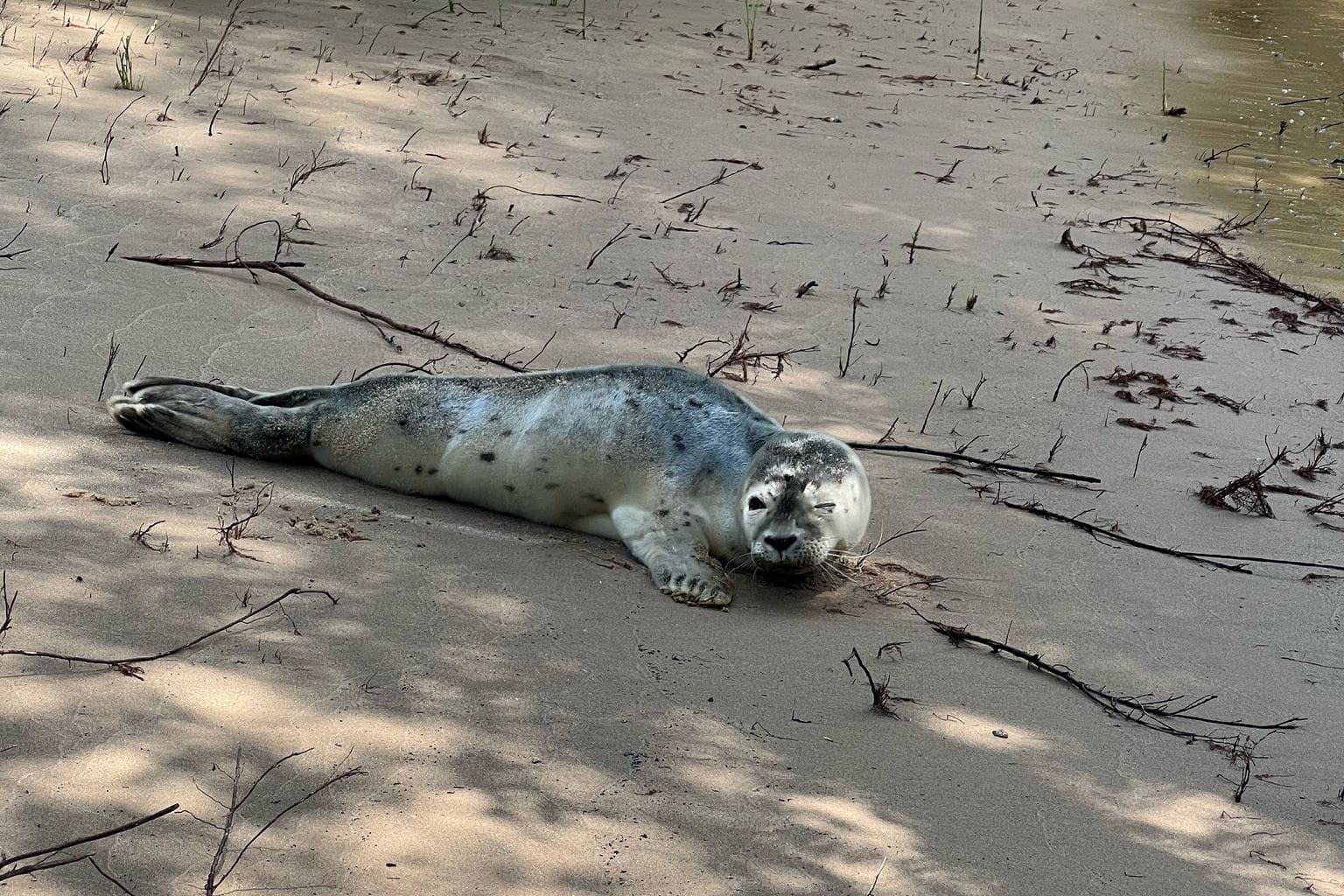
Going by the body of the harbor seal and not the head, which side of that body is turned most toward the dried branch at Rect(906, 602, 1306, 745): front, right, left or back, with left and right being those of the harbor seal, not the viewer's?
front

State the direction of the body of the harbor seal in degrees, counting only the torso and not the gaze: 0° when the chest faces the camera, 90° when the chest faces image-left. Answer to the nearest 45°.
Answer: approximately 315°

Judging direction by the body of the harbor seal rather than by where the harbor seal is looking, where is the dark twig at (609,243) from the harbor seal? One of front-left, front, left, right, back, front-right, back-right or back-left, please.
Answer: back-left

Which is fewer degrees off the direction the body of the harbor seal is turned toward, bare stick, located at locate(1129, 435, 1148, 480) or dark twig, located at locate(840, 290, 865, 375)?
the bare stick

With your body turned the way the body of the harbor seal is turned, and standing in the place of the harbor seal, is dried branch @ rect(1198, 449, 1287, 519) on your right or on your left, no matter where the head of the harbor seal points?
on your left

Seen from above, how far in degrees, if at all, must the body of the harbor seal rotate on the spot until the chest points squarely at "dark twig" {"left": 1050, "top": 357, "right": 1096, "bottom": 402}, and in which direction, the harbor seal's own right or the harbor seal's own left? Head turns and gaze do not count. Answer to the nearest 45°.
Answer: approximately 90° to the harbor seal's own left

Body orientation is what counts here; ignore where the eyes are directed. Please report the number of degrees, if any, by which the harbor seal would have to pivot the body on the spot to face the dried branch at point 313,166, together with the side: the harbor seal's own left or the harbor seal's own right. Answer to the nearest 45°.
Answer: approximately 135° to the harbor seal's own left

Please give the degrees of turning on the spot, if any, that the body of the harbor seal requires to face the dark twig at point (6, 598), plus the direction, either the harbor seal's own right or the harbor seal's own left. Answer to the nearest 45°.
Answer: approximately 90° to the harbor seal's own right

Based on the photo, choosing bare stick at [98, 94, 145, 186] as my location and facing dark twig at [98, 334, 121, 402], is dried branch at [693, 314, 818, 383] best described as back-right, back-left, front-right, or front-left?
front-left

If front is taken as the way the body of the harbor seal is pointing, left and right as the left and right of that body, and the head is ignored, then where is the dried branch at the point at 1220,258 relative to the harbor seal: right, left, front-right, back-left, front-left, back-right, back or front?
left

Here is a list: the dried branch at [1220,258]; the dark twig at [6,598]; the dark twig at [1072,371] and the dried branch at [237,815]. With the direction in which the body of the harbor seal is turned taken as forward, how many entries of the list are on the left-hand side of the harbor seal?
2

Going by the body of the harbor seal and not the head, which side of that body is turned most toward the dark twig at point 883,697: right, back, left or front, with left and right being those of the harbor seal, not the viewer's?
front

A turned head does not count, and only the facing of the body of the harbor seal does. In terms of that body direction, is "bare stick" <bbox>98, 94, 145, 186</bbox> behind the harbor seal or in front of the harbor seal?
behind
